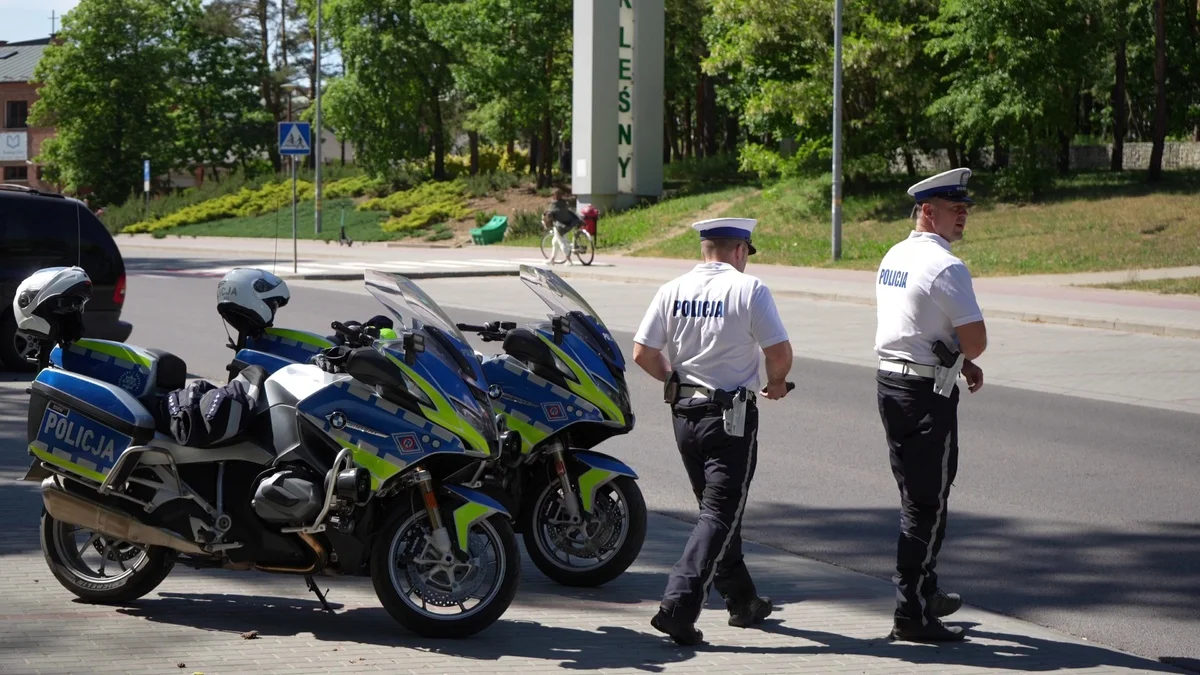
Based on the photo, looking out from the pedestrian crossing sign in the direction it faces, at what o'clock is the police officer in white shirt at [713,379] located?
The police officer in white shirt is roughly at 12 o'clock from the pedestrian crossing sign.

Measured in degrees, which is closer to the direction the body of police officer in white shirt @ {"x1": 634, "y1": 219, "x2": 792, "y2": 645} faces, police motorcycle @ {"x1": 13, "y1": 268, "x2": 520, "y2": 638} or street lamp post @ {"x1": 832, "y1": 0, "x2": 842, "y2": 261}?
the street lamp post

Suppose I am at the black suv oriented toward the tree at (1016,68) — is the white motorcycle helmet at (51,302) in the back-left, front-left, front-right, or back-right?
back-right

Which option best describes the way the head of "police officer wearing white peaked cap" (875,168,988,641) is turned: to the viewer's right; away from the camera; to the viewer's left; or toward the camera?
to the viewer's right

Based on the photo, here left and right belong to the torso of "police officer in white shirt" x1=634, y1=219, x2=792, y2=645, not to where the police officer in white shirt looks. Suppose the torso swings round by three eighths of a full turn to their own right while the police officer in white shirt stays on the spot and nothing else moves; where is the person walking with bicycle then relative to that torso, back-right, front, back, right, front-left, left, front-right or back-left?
back

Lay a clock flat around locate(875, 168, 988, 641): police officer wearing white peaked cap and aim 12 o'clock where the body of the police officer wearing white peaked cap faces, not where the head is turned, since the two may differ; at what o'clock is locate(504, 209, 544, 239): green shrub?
The green shrub is roughly at 10 o'clock from the police officer wearing white peaked cap.

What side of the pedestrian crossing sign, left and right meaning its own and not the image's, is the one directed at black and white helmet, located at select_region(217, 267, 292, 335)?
front

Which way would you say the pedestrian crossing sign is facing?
toward the camera

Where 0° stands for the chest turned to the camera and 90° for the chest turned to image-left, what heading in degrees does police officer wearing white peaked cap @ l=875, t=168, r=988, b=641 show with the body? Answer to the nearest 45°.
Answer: approximately 225°

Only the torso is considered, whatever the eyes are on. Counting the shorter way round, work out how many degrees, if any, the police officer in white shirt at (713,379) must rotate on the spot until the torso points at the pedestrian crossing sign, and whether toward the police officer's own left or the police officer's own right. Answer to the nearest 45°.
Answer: approximately 45° to the police officer's own left

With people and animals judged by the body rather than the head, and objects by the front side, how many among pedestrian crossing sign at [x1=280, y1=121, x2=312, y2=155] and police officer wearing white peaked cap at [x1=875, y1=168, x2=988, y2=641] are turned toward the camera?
1

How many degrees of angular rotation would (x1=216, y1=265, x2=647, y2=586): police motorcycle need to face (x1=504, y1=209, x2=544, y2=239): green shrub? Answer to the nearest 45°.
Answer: approximately 135° to its left

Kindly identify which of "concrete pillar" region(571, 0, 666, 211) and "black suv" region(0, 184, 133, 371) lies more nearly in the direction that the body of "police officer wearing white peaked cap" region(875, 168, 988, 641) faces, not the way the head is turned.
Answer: the concrete pillar
